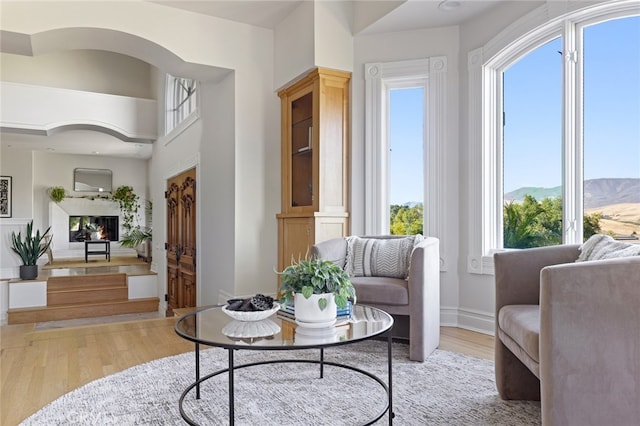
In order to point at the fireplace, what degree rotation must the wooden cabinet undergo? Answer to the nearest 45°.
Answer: approximately 90° to its right

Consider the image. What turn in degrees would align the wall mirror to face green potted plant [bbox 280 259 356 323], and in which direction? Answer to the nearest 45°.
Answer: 0° — it already faces it

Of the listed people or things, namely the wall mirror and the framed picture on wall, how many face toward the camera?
2

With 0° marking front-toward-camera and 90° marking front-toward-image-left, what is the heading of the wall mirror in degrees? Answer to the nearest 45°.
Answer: approximately 0°

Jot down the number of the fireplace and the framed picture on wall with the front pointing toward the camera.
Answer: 2

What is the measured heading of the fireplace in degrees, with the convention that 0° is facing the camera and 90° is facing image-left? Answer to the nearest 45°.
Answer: approximately 0°
